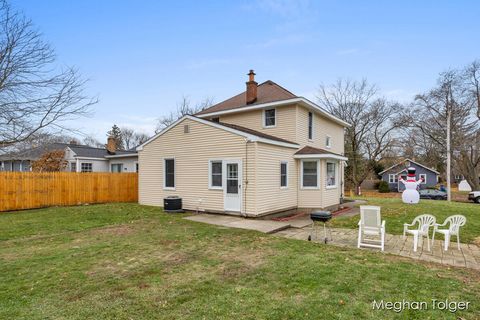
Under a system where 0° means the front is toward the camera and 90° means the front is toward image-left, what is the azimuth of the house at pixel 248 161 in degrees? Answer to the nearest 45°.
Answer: approximately 225°

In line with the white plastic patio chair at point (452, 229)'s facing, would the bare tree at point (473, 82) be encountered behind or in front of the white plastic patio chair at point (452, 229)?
behind

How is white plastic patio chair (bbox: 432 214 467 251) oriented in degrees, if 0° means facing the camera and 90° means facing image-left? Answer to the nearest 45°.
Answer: approximately 45°

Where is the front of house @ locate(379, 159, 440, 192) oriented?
toward the camera

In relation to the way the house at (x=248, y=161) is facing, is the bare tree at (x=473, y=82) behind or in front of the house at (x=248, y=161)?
in front

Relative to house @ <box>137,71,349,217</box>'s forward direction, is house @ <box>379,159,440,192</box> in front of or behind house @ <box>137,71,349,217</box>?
in front

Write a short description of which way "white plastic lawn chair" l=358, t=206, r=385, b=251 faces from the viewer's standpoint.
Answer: facing the viewer

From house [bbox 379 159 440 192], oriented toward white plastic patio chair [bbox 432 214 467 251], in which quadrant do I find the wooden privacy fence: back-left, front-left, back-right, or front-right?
front-right

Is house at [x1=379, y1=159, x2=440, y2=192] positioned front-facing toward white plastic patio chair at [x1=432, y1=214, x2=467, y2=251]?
yes

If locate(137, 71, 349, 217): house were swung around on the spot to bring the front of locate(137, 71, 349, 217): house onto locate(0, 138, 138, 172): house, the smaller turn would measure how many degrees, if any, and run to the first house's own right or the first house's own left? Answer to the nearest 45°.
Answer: approximately 90° to the first house's own left

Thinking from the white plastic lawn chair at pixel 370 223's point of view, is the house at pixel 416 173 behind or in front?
behind

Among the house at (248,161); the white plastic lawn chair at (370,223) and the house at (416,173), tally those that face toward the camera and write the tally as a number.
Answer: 2

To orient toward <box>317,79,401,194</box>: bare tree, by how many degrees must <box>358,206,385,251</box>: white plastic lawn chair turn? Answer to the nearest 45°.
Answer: approximately 180°
